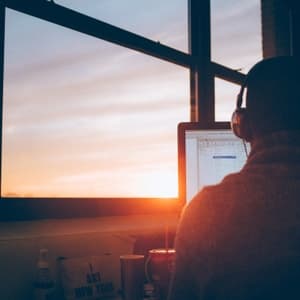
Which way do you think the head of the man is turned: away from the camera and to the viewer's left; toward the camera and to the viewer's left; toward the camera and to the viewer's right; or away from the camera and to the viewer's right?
away from the camera and to the viewer's left

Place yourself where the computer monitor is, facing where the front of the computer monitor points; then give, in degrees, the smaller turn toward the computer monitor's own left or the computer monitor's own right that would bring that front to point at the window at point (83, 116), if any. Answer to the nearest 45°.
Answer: approximately 135° to the computer monitor's own right

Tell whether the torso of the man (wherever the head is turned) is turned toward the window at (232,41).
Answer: yes

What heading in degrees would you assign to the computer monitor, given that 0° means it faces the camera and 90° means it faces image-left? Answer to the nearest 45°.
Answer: approximately 0°

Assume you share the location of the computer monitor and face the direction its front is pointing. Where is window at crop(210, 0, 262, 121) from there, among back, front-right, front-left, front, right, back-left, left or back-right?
back

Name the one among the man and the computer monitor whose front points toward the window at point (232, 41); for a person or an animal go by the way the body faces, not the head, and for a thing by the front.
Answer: the man

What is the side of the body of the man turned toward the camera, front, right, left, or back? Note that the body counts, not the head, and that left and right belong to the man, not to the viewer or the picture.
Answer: back

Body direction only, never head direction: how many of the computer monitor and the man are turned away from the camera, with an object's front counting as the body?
1

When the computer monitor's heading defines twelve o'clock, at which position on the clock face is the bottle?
The bottle is roughly at 2 o'clock from the computer monitor.

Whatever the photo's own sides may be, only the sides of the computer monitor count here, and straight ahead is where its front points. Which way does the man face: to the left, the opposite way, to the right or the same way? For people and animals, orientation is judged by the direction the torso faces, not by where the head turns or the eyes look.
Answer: the opposite way
